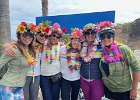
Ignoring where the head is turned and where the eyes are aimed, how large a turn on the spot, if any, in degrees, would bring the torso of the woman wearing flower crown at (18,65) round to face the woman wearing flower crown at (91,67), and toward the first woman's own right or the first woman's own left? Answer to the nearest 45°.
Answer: approximately 45° to the first woman's own left

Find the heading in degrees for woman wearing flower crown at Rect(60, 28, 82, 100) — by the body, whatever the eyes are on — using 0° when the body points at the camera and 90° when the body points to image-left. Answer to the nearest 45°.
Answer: approximately 0°

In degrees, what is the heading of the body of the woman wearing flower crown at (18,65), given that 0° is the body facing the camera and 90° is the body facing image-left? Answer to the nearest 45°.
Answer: approximately 315°

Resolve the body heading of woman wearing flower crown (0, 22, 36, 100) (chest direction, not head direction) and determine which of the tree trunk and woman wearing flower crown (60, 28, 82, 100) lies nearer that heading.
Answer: the woman wearing flower crown

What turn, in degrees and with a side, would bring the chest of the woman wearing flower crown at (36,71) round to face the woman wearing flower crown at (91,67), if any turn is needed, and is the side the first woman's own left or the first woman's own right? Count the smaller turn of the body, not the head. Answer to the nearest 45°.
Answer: approximately 90° to the first woman's own left

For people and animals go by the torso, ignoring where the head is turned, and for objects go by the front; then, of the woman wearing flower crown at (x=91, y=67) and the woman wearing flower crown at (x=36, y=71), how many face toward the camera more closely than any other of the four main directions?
2
